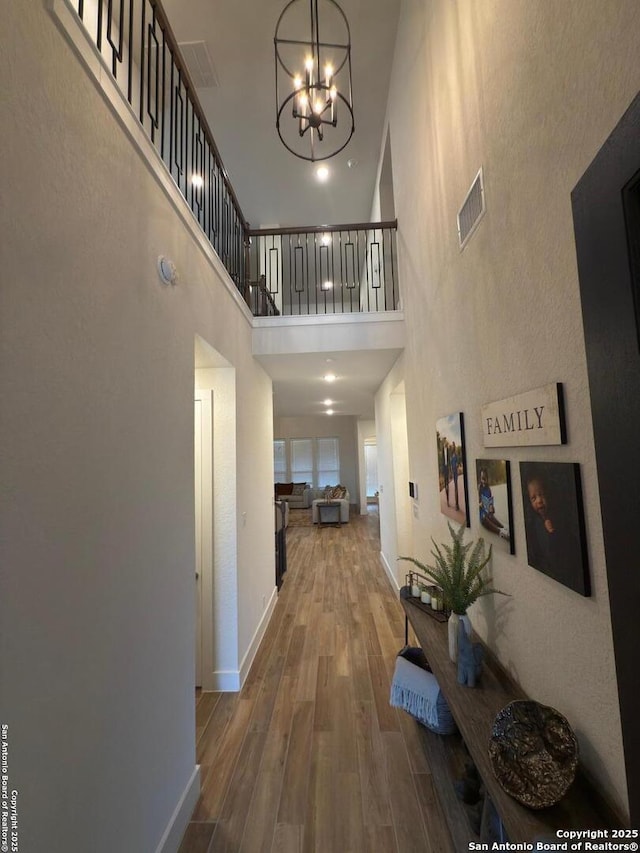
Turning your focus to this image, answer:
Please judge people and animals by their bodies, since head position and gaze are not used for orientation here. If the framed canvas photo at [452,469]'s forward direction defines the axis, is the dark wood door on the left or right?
on its left

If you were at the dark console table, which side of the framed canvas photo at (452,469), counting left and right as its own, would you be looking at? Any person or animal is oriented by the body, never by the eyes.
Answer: left

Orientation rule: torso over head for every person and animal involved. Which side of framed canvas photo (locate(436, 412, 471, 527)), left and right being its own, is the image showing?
left

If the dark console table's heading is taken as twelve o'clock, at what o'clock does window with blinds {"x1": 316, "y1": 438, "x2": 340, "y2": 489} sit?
The window with blinds is roughly at 2 o'clock from the dark console table.

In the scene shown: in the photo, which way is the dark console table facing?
to the viewer's left

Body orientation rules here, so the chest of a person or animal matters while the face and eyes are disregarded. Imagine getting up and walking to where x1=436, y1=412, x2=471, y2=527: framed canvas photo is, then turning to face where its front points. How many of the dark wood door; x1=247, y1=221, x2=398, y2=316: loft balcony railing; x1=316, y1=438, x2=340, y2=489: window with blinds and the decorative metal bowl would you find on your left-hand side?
2

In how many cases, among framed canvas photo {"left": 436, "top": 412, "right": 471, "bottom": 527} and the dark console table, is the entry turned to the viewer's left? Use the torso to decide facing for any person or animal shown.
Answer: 2

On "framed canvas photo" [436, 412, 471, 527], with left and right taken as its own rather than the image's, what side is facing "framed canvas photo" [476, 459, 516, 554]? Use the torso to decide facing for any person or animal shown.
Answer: left

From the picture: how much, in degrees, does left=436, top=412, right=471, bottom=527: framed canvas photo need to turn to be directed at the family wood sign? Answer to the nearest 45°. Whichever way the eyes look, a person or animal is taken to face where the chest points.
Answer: approximately 90° to its left
